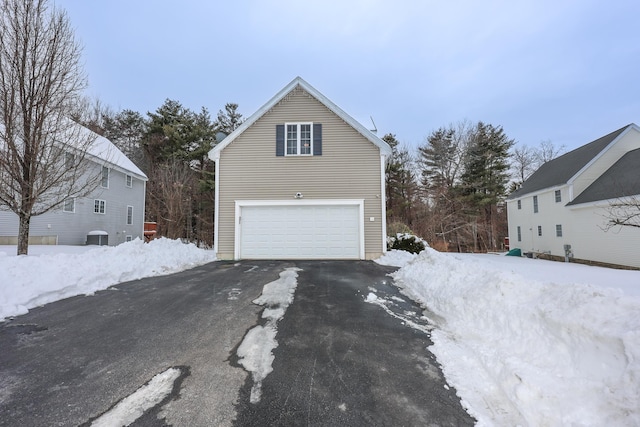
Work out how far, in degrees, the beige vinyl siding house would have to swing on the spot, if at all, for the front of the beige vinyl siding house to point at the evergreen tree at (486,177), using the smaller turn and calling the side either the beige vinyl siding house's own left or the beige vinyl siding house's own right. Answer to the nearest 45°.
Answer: approximately 135° to the beige vinyl siding house's own left

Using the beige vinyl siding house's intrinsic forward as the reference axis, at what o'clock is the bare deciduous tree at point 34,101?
The bare deciduous tree is roughly at 2 o'clock from the beige vinyl siding house.

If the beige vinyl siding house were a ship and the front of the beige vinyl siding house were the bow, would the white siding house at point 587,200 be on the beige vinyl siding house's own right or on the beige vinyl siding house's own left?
on the beige vinyl siding house's own left

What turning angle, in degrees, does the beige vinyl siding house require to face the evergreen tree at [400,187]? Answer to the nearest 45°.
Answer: approximately 135° to its left

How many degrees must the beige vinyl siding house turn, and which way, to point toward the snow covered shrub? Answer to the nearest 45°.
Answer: approximately 90° to its left

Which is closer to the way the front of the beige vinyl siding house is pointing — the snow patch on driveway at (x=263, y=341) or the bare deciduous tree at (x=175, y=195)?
the snow patch on driveway

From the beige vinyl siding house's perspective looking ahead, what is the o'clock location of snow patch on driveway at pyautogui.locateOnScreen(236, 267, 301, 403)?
The snow patch on driveway is roughly at 12 o'clock from the beige vinyl siding house.

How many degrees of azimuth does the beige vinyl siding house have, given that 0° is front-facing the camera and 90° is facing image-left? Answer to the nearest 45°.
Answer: approximately 0°

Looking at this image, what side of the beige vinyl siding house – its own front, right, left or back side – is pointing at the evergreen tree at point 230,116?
back
